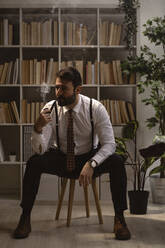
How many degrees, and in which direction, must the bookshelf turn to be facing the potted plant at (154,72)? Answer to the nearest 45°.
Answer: approximately 90° to its left

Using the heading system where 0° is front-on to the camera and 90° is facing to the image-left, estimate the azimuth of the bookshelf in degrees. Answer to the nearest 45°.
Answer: approximately 0°
